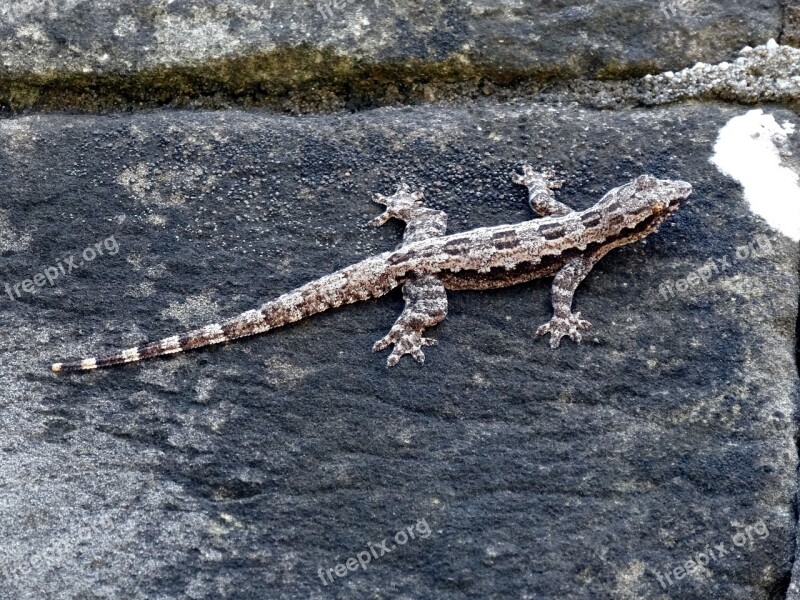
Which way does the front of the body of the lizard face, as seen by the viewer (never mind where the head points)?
to the viewer's right
